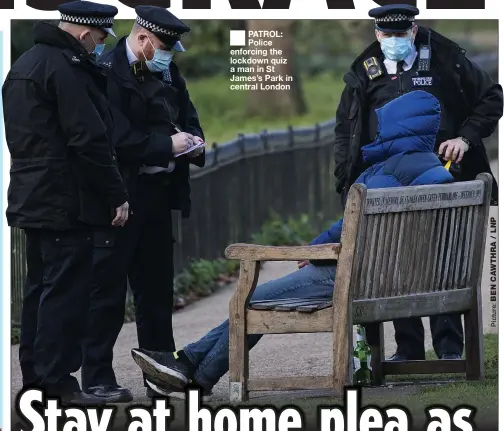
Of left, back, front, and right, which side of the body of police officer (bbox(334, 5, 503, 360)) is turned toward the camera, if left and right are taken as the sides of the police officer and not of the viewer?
front

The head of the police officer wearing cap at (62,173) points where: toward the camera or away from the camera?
away from the camera

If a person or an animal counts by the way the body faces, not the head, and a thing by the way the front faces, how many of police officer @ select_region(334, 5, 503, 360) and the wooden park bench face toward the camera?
1

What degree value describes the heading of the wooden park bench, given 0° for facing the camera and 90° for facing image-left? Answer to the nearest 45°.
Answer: approximately 135°

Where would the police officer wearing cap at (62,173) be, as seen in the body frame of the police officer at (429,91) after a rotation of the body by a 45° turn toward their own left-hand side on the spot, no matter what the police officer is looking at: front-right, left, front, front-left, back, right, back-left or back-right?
right

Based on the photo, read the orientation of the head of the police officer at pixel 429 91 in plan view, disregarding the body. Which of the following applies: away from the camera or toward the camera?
toward the camera

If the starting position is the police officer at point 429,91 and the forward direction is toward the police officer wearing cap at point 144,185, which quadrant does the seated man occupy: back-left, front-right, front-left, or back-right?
front-left

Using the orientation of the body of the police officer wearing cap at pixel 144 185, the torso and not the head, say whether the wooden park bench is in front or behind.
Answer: in front

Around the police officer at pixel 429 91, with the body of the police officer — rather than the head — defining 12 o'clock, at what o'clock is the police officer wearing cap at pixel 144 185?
The police officer wearing cap is roughly at 2 o'clock from the police officer.

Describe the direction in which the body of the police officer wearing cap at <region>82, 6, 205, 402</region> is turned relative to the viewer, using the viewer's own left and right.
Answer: facing the viewer and to the right of the viewer

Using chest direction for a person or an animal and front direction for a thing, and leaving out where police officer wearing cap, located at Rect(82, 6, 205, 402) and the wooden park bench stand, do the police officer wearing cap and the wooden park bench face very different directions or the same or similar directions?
very different directions

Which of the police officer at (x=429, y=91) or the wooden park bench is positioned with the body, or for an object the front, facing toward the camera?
the police officer

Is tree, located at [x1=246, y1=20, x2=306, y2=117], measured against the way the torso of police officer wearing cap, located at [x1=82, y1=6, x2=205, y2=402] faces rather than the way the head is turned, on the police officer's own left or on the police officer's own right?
on the police officer's own left
